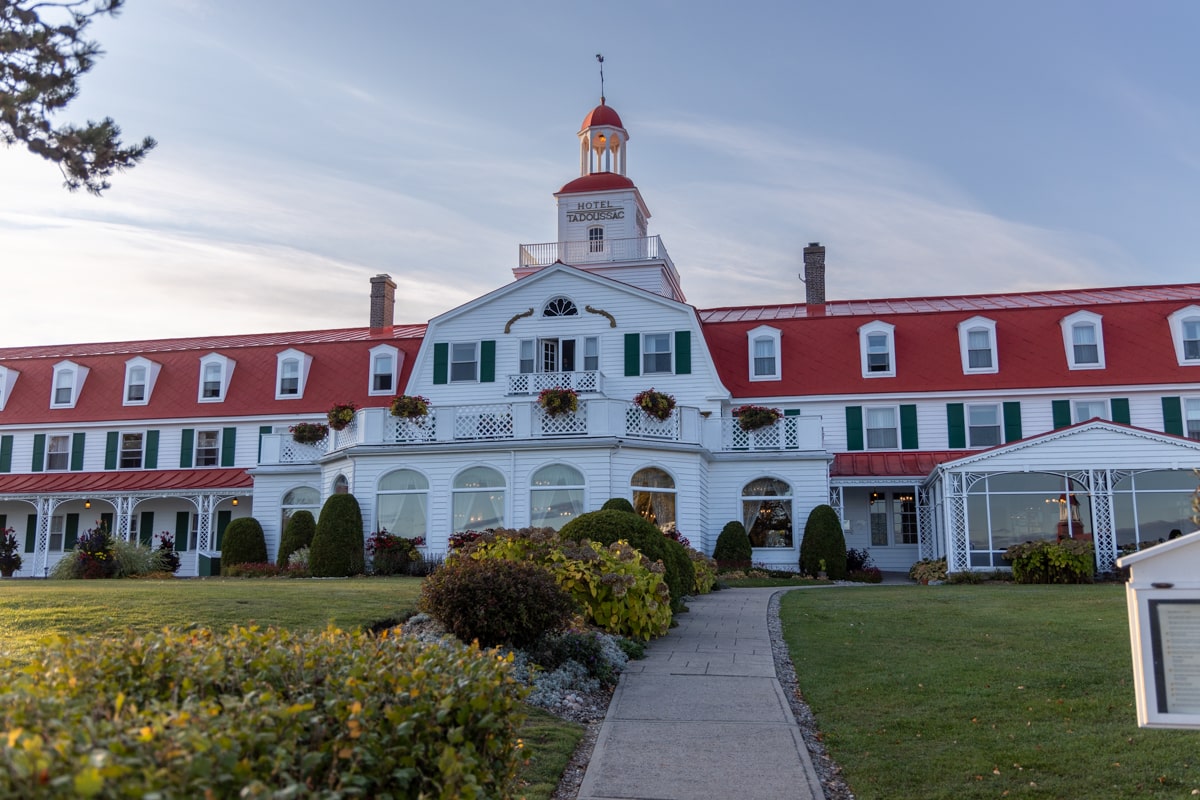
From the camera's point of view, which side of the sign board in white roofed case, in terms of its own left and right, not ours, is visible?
front

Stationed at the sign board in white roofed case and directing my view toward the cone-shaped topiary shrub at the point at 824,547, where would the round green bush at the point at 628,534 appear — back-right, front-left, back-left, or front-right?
front-left

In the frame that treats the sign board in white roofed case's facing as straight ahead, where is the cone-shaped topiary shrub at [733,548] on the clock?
The cone-shaped topiary shrub is roughly at 5 o'clock from the sign board in white roofed case.

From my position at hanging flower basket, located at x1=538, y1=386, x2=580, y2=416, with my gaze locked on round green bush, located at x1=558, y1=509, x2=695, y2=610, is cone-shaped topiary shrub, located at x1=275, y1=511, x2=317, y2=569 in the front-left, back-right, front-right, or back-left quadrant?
back-right

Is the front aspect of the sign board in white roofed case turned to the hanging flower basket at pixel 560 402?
no

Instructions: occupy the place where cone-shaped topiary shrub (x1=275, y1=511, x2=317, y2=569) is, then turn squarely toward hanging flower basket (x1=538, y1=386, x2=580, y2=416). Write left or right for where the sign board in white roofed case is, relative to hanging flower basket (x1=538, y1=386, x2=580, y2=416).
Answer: right

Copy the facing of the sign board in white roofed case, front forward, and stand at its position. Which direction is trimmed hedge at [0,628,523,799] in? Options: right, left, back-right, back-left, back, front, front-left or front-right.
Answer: front-right

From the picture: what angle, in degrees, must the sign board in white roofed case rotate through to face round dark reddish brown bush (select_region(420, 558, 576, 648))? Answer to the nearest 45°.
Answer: approximately 135° to its right

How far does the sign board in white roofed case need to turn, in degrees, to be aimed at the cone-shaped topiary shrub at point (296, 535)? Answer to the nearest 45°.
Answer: approximately 135° to its right

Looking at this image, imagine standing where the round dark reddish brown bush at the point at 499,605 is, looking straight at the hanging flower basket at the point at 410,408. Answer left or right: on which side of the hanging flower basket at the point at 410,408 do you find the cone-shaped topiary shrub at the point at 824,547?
right

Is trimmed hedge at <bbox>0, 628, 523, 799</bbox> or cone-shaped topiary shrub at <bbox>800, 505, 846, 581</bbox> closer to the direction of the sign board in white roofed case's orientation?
the trimmed hedge

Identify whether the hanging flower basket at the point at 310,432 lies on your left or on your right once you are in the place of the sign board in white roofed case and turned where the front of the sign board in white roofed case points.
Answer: on your right

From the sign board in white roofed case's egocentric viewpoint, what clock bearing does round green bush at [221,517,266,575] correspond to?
The round green bush is roughly at 4 o'clock from the sign board in white roofed case.

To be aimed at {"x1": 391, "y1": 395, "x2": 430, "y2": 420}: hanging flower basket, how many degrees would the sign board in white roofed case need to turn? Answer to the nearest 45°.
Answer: approximately 135° to its right

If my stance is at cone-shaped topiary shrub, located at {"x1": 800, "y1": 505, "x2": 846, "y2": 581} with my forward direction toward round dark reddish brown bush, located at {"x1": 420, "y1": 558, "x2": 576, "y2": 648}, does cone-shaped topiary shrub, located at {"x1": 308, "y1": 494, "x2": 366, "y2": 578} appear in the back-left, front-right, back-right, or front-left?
front-right

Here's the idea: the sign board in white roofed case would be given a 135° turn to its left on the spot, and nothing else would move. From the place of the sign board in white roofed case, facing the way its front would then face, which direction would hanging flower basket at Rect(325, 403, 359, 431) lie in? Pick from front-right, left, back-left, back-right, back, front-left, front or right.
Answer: left
